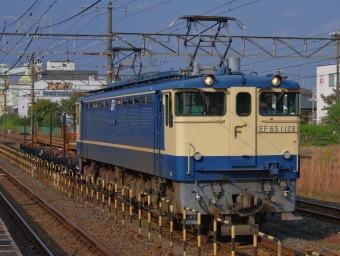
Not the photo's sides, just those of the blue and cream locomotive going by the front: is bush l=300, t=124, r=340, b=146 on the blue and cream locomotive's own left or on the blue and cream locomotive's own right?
on the blue and cream locomotive's own left

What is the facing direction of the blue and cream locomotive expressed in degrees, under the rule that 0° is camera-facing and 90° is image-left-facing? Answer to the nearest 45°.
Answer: approximately 315°

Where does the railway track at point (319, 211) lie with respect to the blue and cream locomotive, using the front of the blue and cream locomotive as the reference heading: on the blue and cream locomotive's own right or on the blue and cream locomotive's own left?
on the blue and cream locomotive's own left
